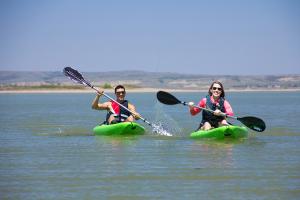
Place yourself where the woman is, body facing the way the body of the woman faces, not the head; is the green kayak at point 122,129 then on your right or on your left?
on your right

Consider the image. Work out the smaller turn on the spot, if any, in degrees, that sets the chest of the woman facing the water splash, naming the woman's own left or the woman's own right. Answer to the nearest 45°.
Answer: approximately 135° to the woman's own right

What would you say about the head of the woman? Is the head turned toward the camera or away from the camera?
toward the camera

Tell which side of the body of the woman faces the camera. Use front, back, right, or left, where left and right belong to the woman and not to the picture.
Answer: front
